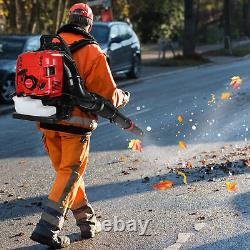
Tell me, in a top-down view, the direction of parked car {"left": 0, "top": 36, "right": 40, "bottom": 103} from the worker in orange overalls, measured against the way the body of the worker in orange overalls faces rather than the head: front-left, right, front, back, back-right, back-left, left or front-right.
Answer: front-left

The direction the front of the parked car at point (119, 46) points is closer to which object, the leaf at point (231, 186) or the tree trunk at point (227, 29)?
the leaf

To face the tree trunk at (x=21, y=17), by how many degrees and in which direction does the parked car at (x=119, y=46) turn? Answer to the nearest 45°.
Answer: approximately 90° to its right

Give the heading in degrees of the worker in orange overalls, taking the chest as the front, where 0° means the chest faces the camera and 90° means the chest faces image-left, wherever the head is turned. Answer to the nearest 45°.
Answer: approximately 225°

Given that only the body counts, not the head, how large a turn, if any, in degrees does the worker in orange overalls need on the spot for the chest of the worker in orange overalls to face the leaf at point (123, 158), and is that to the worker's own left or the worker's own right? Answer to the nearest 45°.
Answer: approximately 45° to the worker's own left

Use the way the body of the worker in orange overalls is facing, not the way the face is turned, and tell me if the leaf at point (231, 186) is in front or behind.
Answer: in front

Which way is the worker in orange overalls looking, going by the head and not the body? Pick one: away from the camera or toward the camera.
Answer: away from the camera

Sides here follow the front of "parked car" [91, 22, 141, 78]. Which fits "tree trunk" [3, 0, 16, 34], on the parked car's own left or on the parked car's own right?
on the parked car's own right

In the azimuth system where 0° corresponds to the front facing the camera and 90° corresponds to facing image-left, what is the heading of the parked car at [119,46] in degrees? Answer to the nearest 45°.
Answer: approximately 45°

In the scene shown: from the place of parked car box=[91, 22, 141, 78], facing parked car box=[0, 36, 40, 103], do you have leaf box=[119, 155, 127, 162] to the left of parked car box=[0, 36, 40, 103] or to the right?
left

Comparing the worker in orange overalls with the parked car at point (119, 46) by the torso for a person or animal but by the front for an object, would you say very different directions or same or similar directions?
very different directions

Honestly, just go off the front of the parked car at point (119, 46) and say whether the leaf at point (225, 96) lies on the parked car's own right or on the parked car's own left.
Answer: on the parked car's own left

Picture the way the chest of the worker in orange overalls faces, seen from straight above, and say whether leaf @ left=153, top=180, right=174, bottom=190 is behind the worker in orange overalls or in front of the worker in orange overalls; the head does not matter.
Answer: in front
